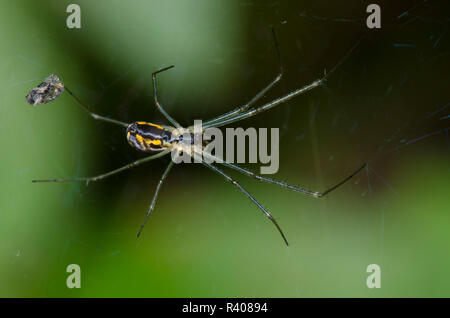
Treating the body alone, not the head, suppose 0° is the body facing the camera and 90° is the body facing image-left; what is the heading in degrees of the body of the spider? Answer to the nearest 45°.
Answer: approximately 270°
